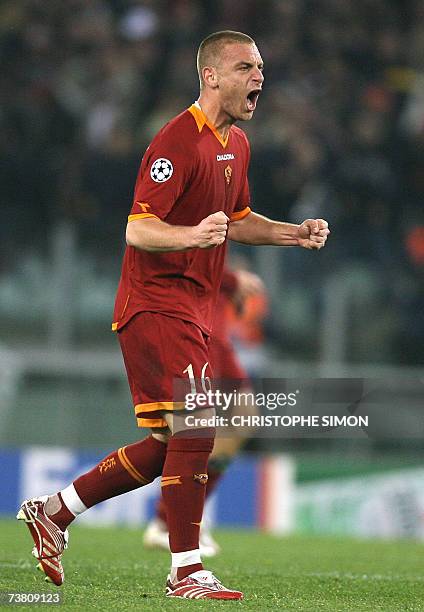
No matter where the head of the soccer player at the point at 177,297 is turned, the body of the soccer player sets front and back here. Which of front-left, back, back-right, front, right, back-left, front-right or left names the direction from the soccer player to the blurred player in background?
back-left

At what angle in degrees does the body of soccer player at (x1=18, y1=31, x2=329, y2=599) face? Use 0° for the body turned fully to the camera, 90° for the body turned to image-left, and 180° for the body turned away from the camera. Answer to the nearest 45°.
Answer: approximately 315°
